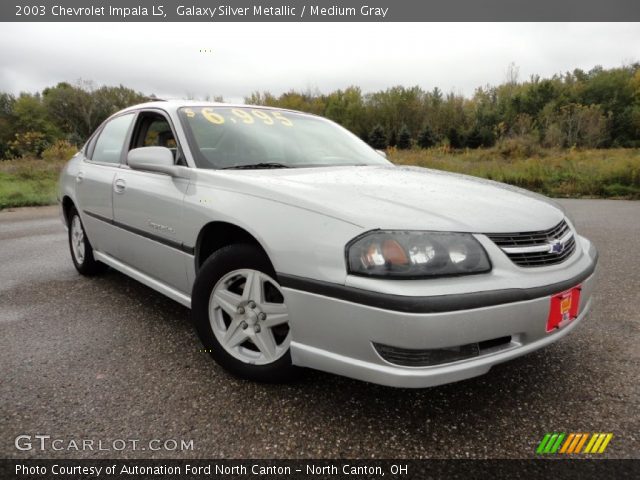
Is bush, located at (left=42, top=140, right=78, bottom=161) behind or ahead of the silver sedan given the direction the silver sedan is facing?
behind

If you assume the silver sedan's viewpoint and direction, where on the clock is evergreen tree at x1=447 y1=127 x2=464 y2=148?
The evergreen tree is roughly at 8 o'clock from the silver sedan.

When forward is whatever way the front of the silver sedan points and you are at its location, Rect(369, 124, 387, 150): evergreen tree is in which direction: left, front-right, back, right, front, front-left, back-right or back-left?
back-left

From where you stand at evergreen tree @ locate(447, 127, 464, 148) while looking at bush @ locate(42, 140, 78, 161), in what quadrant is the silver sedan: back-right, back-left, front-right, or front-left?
front-left

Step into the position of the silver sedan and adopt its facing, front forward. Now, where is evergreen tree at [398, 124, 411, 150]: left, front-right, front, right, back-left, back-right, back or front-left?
back-left

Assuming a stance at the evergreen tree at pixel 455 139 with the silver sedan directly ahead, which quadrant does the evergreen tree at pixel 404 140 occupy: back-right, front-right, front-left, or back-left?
front-right

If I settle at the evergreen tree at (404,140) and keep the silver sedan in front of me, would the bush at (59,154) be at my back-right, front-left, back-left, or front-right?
front-right

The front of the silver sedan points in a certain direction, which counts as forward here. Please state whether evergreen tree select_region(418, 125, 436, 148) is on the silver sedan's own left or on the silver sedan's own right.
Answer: on the silver sedan's own left

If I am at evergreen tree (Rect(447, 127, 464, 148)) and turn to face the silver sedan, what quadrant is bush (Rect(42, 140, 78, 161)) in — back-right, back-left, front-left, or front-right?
front-right

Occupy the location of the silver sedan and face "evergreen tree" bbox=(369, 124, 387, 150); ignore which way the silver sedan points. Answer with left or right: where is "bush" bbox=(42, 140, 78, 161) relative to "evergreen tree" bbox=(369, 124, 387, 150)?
left

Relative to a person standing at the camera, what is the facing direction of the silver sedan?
facing the viewer and to the right of the viewer

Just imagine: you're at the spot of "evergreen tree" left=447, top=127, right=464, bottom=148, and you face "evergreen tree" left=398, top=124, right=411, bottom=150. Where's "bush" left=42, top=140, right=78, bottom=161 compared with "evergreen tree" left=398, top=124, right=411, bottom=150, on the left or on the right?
left
